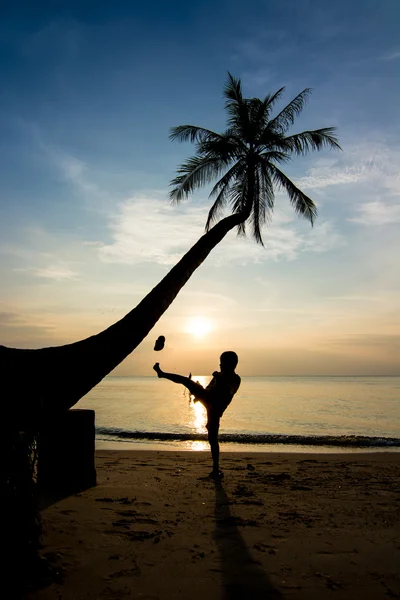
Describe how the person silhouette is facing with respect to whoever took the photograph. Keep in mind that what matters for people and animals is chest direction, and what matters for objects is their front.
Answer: facing to the left of the viewer
